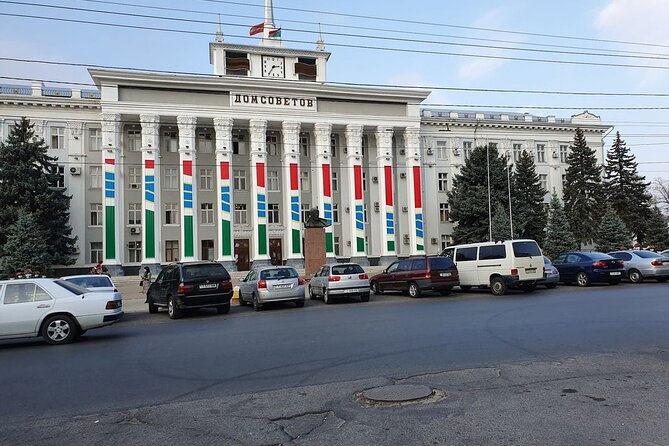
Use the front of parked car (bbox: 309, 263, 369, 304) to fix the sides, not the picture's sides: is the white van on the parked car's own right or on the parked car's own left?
on the parked car's own right

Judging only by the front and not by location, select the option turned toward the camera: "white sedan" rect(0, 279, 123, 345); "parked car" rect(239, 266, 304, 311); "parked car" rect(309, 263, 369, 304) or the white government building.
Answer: the white government building

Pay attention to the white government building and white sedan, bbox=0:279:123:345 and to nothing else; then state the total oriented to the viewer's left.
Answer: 1

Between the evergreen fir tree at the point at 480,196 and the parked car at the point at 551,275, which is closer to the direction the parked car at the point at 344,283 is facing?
the evergreen fir tree

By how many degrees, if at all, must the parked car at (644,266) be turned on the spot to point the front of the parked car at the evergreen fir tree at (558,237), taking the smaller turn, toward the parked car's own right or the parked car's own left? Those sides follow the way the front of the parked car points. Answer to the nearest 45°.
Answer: approximately 45° to the parked car's own right

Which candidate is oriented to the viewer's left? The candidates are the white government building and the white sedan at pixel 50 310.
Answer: the white sedan

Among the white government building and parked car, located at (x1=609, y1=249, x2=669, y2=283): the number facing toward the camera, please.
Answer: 1

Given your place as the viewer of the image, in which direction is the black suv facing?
facing away from the viewer and to the left of the viewer

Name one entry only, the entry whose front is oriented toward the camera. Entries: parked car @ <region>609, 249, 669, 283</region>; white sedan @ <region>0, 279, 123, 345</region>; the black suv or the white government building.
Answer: the white government building

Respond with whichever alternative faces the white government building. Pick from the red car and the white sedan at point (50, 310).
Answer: the red car

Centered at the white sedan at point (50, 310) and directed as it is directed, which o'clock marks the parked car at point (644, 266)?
The parked car is roughly at 6 o'clock from the white sedan.
